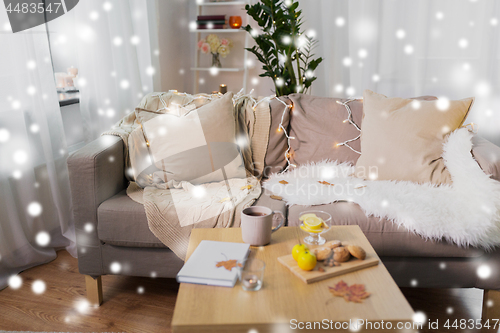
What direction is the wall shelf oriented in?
toward the camera

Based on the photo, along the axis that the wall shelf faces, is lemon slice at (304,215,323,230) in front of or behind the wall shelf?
in front

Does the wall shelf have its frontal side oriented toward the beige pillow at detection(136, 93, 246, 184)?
yes

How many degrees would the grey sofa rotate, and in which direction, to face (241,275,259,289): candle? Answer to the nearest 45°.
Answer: approximately 45° to its left

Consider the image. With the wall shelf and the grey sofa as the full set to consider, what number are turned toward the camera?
2

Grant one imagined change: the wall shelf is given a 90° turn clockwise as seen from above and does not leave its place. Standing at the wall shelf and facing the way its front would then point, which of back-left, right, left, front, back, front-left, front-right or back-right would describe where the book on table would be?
left

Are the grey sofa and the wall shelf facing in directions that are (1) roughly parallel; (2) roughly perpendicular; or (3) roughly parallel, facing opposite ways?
roughly parallel

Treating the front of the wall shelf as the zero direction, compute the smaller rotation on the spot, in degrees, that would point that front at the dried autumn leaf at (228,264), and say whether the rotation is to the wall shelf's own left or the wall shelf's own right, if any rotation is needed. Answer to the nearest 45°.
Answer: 0° — it already faces it

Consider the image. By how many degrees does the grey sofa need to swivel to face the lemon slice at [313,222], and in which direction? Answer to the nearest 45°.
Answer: approximately 45° to its left

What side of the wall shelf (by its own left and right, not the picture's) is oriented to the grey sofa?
front

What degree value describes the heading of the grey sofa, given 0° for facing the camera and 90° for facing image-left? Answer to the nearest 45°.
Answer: approximately 0°

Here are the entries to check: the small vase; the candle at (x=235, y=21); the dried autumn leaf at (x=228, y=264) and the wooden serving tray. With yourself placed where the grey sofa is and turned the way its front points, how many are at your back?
2

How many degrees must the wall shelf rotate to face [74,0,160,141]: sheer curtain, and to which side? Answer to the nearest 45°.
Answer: approximately 45° to its right

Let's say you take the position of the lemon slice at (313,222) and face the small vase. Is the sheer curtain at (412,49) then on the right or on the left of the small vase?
right
